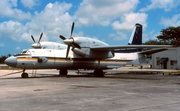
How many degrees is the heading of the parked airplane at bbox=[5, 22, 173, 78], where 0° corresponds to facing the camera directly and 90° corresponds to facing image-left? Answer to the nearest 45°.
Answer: approximately 45°
